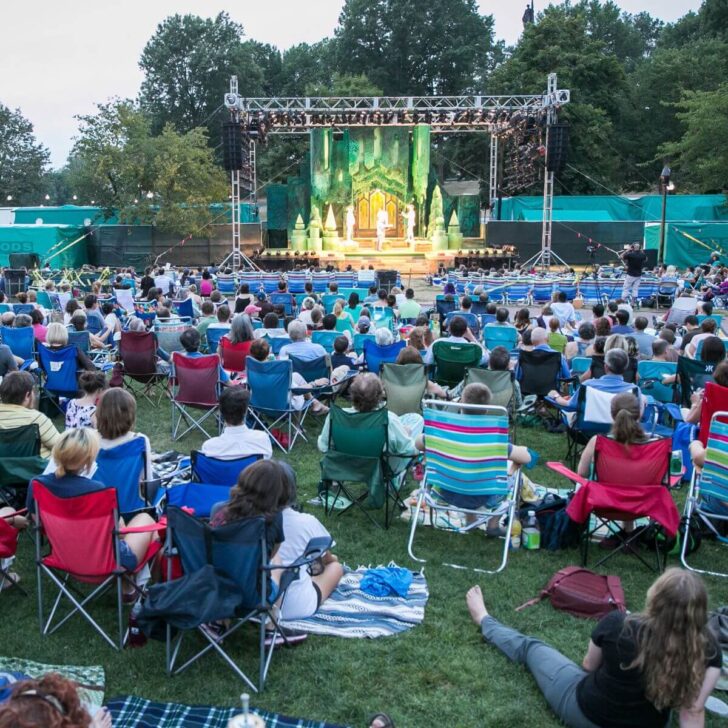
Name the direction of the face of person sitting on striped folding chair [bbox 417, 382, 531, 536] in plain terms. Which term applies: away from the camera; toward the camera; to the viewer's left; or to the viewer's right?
away from the camera

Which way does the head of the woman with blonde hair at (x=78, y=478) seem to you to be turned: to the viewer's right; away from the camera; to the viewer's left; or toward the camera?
away from the camera

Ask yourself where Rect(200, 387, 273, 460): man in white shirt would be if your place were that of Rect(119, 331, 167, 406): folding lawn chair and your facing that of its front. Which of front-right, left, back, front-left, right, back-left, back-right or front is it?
back-right

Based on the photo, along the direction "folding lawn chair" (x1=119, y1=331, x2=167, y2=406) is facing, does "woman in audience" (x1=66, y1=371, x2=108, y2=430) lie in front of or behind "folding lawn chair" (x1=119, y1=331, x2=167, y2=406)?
behind

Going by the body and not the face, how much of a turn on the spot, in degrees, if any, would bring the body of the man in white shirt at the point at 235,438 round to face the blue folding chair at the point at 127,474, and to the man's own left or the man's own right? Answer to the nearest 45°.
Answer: approximately 135° to the man's own left

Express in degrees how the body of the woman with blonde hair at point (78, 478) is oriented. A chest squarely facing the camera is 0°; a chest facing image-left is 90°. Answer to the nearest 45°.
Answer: approximately 225°

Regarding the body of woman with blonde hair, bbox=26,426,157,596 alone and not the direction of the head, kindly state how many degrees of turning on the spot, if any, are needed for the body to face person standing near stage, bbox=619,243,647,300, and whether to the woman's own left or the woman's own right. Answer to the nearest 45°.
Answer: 0° — they already face them

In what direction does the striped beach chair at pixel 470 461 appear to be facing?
away from the camera

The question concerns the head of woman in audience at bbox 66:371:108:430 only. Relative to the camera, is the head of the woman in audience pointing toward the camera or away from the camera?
away from the camera

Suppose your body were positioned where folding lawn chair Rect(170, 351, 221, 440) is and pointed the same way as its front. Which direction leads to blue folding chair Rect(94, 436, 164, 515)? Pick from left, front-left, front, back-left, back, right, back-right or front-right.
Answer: back

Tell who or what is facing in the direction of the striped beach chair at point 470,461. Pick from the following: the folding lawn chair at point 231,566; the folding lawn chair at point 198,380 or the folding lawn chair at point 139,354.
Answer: the folding lawn chair at point 231,566

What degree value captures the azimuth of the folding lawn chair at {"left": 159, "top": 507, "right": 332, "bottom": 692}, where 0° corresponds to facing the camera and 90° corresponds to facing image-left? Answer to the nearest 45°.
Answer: approximately 225°

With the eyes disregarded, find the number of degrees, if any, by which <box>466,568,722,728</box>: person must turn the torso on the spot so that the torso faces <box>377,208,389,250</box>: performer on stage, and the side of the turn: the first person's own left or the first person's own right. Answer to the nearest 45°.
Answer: approximately 45° to the first person's own right
